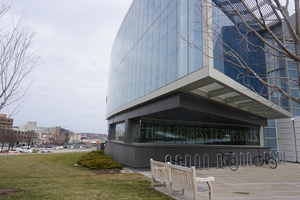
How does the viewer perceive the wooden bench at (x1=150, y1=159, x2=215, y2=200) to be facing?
facing away from the viewer and to the right of the viewer

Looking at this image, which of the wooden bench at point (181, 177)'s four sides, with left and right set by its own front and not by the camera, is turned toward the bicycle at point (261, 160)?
front
